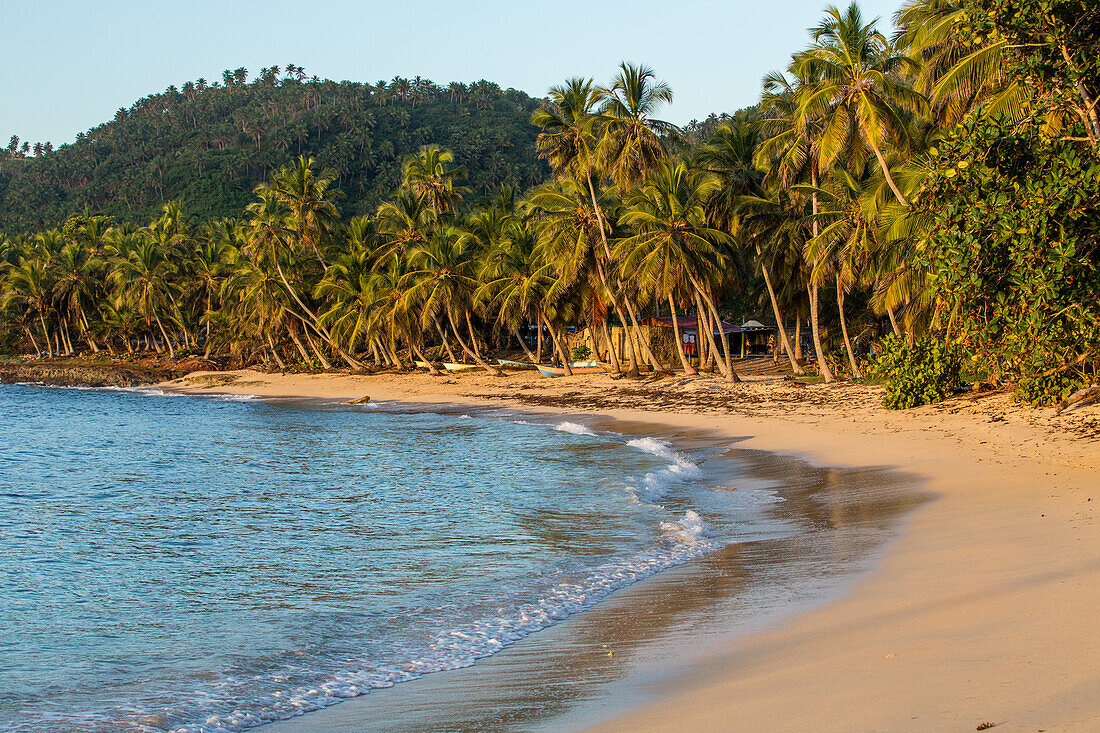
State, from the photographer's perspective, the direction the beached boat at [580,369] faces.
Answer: facing to the left of the viewer

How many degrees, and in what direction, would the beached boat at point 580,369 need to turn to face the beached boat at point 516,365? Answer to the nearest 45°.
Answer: approximately 45° to its right

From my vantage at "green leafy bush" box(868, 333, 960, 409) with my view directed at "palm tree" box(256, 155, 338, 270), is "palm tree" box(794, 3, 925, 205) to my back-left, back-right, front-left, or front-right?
front-right

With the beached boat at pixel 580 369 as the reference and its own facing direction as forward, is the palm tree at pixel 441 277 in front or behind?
in front

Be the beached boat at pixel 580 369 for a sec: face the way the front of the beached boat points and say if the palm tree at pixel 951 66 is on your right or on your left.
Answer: on your left
